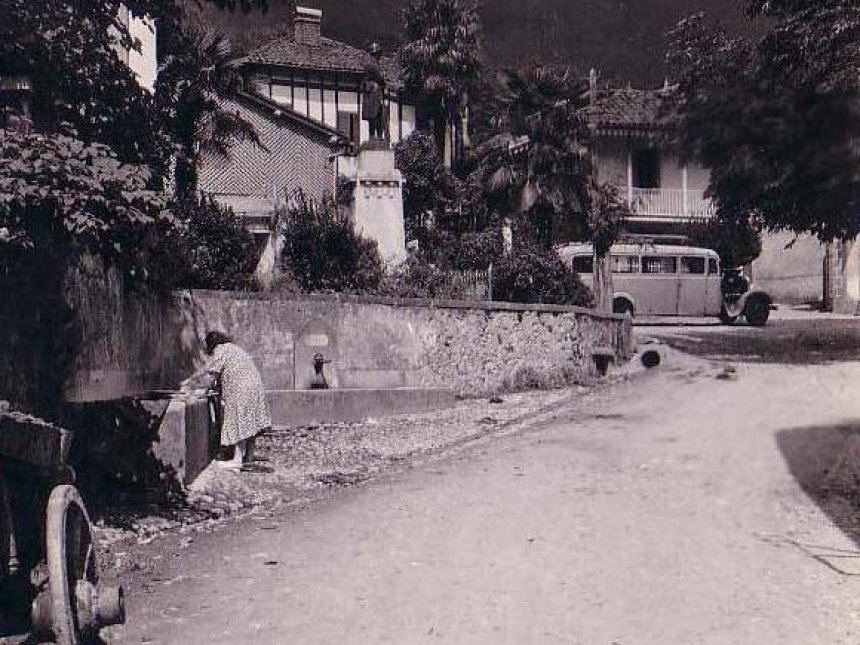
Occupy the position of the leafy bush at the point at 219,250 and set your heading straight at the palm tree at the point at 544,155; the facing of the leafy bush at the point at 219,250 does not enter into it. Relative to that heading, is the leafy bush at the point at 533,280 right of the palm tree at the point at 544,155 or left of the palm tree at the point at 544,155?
right

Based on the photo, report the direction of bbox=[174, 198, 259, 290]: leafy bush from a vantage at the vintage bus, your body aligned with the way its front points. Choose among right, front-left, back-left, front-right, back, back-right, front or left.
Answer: back-right

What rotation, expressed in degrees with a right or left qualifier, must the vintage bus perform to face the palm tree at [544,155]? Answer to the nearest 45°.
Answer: approximately 135° to its left

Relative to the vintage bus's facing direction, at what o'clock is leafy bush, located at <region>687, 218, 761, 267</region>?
The leafy bush is roughly at 10 o'clock from the vintage bus.

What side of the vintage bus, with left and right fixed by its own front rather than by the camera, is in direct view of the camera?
right

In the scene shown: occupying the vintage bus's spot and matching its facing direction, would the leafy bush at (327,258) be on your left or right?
on your right

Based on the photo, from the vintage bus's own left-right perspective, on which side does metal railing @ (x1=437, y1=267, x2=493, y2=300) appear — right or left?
on its right

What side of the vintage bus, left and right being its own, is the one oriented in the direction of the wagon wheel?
right

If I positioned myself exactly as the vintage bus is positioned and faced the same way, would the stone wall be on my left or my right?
on my right
